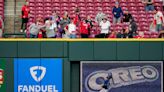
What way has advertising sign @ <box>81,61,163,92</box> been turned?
toward the camera

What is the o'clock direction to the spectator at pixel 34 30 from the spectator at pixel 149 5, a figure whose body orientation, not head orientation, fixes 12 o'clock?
the spectator at pixel 34 30 is roughly at 2 o'clock from the spectator at pixel 149 5.

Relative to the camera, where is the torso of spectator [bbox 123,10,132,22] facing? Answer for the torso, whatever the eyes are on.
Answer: toward the camera

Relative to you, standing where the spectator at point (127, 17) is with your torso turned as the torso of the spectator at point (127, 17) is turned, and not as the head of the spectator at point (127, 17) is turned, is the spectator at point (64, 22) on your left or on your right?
on your right

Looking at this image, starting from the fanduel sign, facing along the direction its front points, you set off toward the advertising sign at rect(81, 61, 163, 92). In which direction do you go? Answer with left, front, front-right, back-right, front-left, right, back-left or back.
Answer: left
